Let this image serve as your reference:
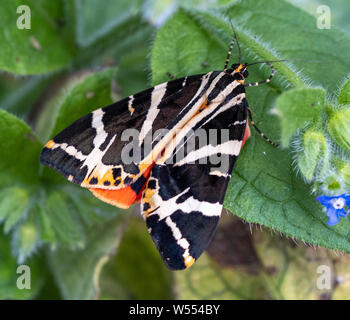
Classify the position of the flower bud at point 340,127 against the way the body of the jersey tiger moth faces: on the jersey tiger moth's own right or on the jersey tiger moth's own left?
on the jersey tiger moth's own right

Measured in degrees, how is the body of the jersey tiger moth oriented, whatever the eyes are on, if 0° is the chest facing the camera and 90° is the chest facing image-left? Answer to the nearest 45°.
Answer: approximately 225°

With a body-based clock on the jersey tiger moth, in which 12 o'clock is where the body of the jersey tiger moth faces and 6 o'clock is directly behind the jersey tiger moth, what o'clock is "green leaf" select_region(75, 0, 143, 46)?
The green leaf is roughly at 10 o'clock from the jersey tiger moth.

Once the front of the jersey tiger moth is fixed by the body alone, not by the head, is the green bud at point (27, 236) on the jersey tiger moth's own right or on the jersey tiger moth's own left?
on the jersey tiger moth's own left

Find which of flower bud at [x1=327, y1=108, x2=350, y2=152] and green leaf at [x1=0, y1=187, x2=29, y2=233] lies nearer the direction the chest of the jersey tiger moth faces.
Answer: the flower bud
